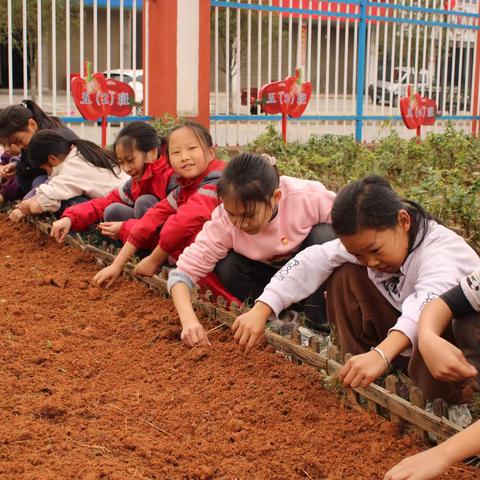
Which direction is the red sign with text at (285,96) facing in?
toward the camera

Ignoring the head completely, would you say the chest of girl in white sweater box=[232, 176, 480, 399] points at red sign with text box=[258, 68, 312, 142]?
no

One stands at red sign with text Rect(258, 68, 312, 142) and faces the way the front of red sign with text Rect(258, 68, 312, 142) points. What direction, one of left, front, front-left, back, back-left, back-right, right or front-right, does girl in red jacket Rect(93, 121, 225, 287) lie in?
front

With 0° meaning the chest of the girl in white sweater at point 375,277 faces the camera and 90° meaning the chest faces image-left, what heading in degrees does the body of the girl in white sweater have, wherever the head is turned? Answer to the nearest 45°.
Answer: approximately 45°

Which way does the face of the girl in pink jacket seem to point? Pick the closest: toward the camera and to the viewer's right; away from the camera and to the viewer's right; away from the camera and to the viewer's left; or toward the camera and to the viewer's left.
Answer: toward the camera and to the viewer's left

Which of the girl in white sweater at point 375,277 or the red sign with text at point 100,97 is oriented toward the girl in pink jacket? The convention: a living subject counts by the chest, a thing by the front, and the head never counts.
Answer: the red sign with text

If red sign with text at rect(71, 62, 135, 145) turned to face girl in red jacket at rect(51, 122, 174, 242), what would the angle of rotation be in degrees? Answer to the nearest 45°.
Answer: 0° — it already faces them

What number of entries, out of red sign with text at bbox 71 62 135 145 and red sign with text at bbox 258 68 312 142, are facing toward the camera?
2

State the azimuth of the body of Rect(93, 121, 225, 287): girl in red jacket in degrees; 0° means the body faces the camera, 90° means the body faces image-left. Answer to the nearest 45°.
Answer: approximately 45°

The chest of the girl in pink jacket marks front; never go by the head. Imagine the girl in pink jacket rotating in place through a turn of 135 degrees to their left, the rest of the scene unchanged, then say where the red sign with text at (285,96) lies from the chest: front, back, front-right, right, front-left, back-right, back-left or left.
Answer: left

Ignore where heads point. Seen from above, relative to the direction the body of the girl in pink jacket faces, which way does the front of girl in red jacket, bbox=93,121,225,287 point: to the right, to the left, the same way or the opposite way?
the same way

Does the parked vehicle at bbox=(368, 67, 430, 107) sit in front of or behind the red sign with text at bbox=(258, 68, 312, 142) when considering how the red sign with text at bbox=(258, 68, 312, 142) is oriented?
behind

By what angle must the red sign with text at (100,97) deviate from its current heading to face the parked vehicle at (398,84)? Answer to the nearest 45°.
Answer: approximately 135° to its left

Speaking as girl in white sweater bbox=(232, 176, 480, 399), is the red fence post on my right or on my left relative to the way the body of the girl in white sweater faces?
on my right

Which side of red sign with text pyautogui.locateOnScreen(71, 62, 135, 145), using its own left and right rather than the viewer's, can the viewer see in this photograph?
front

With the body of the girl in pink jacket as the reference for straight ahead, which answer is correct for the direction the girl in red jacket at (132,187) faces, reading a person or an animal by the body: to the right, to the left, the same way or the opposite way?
the same way

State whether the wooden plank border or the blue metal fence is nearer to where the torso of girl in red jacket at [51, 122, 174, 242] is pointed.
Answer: the wooden plank border

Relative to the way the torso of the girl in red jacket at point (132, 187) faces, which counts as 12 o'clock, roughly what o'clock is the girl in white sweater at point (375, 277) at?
The girl in white sweater is roughly at 10 o'clock from the girl in red jacket.

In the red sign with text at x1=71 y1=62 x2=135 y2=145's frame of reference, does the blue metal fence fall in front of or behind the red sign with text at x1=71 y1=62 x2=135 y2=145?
behind
